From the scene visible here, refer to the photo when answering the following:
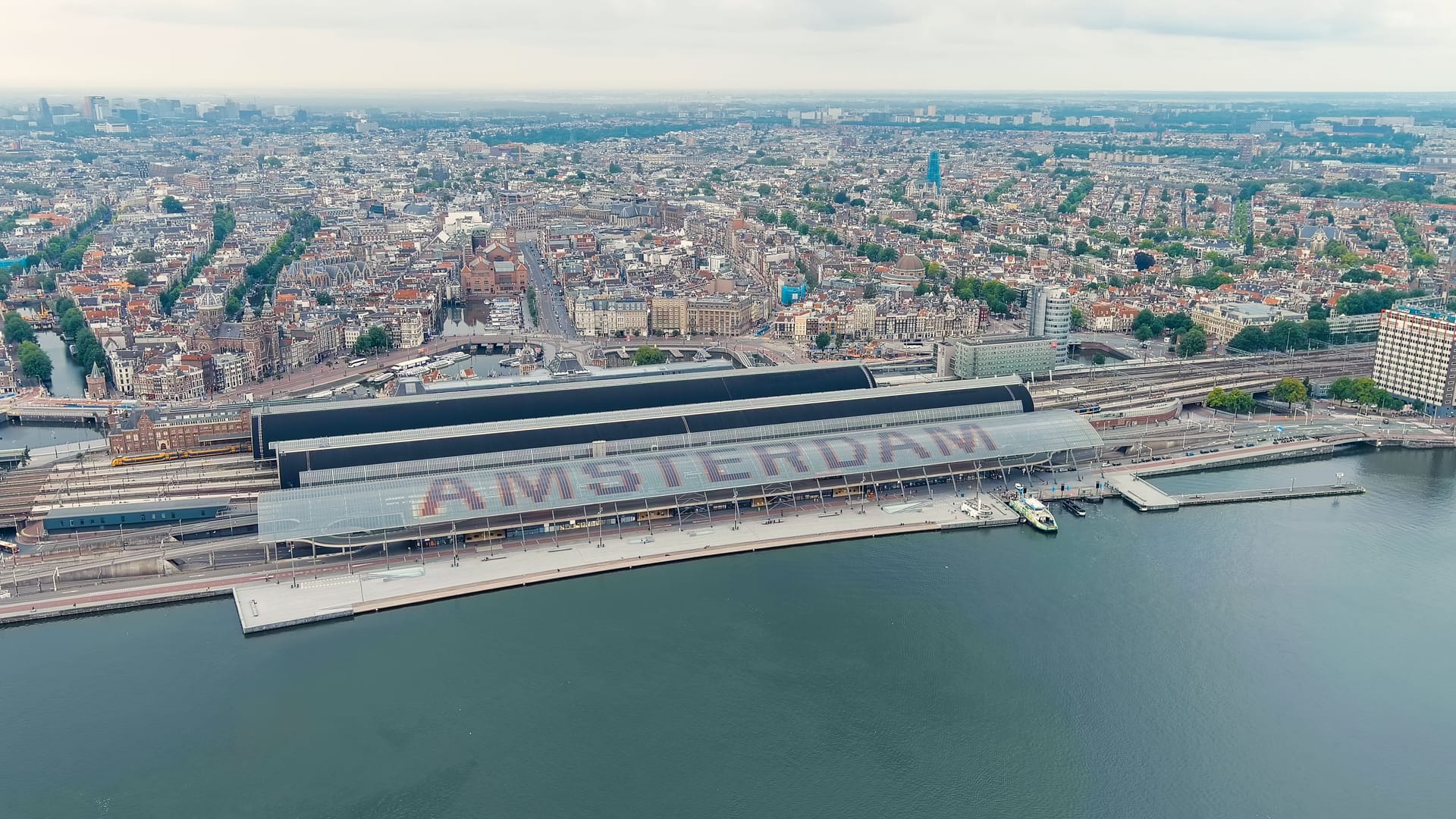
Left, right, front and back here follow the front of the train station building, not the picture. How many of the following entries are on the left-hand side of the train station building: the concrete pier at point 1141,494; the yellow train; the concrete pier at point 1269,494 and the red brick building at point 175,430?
2
